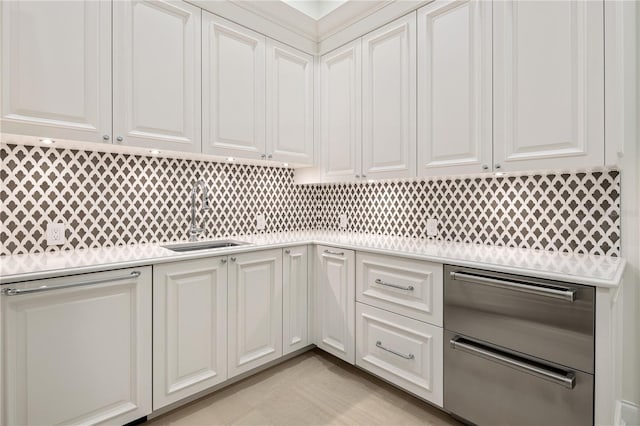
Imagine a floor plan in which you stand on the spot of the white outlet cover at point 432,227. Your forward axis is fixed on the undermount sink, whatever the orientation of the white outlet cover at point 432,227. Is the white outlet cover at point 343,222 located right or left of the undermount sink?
right

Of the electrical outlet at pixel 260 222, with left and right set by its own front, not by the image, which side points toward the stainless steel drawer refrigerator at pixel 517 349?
front

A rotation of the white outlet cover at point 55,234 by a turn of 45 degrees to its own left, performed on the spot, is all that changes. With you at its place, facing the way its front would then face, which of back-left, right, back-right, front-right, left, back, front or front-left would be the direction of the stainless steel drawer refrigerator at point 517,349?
front

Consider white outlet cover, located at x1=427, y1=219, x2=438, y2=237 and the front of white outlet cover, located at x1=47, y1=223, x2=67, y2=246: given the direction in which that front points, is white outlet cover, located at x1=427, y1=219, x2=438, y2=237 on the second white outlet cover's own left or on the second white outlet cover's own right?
on the second white outlet cover's own left

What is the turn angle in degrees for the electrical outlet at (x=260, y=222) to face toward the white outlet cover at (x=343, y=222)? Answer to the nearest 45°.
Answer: approximately 45° to its left

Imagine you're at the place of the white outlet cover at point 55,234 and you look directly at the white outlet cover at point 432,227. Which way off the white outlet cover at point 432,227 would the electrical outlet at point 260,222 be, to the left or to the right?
left

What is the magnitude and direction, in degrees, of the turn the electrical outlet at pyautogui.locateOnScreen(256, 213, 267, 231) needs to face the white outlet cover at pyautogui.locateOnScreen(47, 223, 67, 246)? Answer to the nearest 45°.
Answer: approximately 90° to its right

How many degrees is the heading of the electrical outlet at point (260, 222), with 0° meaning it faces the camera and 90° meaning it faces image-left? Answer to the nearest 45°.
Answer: approximately 315°

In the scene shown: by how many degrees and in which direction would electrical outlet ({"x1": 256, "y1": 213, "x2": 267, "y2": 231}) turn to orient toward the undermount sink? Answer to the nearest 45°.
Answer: approximately 90° to its right

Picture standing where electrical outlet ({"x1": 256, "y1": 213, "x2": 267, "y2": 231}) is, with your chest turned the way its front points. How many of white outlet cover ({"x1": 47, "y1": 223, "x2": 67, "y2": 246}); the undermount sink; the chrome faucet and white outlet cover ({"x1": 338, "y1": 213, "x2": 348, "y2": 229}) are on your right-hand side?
3

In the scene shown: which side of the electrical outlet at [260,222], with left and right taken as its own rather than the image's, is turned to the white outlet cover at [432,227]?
front

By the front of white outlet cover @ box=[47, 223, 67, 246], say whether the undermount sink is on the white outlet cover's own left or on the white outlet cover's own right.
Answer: on the white outlet cover's own left

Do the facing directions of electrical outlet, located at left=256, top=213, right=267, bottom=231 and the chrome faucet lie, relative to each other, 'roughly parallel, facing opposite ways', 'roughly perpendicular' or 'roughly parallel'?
roughly parallel

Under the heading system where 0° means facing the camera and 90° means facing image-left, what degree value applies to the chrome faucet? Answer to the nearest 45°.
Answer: approximately 315°

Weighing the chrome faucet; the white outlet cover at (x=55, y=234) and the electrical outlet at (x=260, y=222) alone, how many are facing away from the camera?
0

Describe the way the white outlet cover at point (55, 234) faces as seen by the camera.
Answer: facing the viewer

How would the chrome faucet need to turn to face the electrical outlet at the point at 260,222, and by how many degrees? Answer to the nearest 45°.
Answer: approximately 90° to its left

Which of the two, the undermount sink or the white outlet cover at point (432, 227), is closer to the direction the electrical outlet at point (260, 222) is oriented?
the white outlet cover
